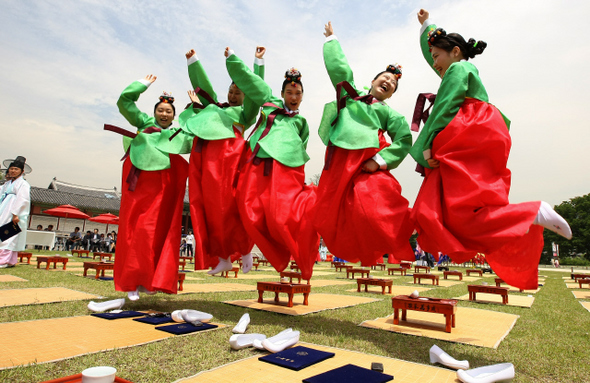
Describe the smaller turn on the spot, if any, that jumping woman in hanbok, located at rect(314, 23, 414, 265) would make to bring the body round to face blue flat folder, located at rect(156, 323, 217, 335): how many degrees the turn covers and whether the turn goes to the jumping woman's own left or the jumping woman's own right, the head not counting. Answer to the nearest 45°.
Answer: approximately 90° to the jumping woman's own right

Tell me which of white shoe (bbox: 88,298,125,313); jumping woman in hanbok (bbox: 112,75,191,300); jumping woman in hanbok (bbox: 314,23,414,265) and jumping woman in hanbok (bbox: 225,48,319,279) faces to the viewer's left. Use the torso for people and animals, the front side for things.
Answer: the white shoe

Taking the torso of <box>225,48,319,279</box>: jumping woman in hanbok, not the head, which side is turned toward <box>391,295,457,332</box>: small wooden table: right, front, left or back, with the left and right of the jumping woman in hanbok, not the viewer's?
left

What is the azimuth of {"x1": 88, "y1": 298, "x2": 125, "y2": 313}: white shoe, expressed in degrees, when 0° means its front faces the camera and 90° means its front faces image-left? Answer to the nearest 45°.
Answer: approximately 90°

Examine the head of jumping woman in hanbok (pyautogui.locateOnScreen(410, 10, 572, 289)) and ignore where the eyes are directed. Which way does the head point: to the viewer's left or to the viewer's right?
to the viewer's left

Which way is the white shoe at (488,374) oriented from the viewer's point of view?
to the viewer's left

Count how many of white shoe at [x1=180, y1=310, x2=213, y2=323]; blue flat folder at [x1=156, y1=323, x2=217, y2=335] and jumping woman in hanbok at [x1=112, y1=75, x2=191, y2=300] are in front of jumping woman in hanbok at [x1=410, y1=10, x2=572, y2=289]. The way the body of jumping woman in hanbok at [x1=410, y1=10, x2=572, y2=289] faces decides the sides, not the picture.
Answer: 3
